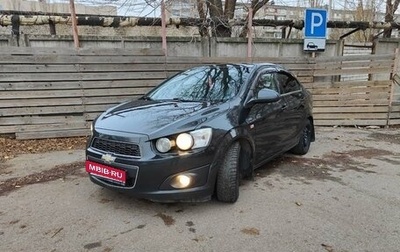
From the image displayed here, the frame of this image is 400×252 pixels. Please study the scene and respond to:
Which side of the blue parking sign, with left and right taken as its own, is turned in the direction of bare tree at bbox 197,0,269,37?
right

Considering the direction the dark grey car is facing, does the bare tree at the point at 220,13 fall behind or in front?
behind

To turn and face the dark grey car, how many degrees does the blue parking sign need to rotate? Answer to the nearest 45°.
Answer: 0° — it already faces it

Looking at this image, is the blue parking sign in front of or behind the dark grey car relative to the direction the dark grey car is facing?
behind

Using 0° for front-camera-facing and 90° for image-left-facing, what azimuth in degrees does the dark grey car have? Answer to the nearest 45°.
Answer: approximately 45°
